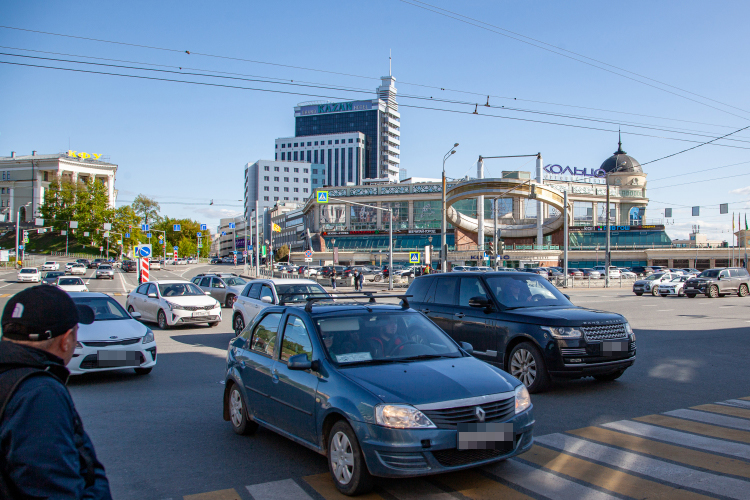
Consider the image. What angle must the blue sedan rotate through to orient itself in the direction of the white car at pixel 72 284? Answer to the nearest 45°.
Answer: approximately 180°

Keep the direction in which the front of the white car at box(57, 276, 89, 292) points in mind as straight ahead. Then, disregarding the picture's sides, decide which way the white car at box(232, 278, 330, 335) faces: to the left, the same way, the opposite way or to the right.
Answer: the same way

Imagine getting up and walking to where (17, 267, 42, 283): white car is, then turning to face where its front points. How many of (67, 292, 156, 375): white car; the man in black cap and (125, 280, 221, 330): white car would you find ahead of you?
3

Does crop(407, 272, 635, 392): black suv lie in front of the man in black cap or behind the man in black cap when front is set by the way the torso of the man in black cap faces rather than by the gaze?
in front

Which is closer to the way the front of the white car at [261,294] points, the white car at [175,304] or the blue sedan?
the blue sedan

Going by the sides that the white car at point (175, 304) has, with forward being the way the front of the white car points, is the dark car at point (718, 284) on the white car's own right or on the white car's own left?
on the white car's own left

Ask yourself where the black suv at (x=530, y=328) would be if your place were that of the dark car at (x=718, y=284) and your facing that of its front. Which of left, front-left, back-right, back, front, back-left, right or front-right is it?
front-left

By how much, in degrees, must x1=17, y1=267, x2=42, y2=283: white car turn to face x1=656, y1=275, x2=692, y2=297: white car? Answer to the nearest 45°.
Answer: approximately 45° to its left

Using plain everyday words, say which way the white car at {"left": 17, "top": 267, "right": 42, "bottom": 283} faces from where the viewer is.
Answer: facing the viewer

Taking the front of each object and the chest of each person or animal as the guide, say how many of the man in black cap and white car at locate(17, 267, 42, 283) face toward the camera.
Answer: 1

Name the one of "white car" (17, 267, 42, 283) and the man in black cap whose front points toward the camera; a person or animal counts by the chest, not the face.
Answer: the white car

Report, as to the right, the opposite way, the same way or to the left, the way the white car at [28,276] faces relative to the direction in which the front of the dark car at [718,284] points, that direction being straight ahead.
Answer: to the left

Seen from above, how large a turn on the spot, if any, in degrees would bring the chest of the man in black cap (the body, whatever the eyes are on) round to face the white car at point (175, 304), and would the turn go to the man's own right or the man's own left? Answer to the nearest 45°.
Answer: approximately 45° to the man's own left

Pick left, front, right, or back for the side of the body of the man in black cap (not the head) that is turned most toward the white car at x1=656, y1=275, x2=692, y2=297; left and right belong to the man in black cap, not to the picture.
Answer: front

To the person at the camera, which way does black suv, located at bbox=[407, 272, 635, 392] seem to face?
facing the viewer and to the right of the viewer

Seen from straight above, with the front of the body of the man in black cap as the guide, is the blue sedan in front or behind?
in front

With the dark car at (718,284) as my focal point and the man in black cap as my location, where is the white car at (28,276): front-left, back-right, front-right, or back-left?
front-left

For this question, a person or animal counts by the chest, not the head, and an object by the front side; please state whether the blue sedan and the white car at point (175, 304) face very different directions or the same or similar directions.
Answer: same or similar directions

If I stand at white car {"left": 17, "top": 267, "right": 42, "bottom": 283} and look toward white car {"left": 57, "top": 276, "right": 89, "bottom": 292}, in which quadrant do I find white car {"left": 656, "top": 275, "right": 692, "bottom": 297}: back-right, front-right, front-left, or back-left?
front-left
